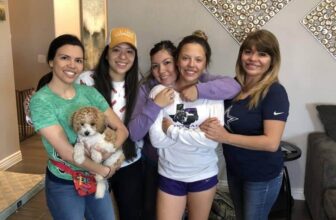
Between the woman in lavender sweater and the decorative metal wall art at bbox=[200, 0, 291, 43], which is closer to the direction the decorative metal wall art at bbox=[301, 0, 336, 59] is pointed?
the woman in lavender sweater

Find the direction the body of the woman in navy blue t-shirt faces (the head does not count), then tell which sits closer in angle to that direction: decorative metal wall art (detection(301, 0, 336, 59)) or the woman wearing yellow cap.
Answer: the woman wearing yellow cap

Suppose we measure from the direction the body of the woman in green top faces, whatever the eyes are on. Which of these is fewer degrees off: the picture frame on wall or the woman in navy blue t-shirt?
the woman in navy blue t-shirt

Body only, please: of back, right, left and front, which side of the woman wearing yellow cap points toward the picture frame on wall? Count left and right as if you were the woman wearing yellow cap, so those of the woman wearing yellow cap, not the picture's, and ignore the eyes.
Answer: back

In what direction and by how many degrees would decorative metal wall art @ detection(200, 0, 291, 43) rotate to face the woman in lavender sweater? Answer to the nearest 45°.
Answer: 0° — it already faces them

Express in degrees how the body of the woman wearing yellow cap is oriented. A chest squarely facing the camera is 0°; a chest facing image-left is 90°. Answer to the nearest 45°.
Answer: approximately 0°
